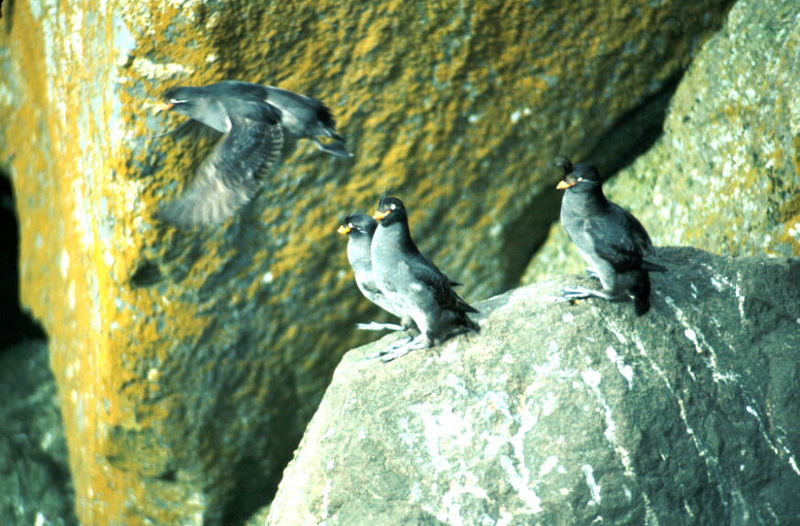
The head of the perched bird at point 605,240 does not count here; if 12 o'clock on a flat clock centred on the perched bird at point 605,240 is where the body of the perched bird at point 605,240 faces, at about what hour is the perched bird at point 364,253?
the perched bird at point 364,253 is roughly at 12 o'clock from the perched bird at point 605,240.

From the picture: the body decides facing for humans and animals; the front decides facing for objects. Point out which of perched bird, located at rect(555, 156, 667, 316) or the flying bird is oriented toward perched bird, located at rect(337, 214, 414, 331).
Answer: perched bird, located at rect(555, 156, 667, 316)

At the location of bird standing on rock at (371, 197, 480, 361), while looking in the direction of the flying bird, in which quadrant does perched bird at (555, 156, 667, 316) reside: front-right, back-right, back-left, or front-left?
back-right

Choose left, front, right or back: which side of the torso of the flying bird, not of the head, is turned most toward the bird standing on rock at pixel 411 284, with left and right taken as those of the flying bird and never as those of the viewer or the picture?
back

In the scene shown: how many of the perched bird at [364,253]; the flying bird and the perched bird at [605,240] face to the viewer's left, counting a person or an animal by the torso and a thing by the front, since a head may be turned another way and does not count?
3

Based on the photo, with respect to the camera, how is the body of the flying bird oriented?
to the viewer's left

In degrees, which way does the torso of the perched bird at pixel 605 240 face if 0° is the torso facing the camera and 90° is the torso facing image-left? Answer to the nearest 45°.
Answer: approximately 90°

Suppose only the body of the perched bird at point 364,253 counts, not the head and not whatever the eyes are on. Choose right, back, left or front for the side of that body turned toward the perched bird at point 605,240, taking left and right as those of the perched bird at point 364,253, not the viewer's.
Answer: back

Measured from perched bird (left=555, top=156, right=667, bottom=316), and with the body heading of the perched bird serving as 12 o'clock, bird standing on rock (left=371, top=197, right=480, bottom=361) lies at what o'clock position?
The bird standing on rock is roughly at 11 o'clock from the perched bird.

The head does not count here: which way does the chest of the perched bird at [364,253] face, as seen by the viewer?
to the viewer's left
